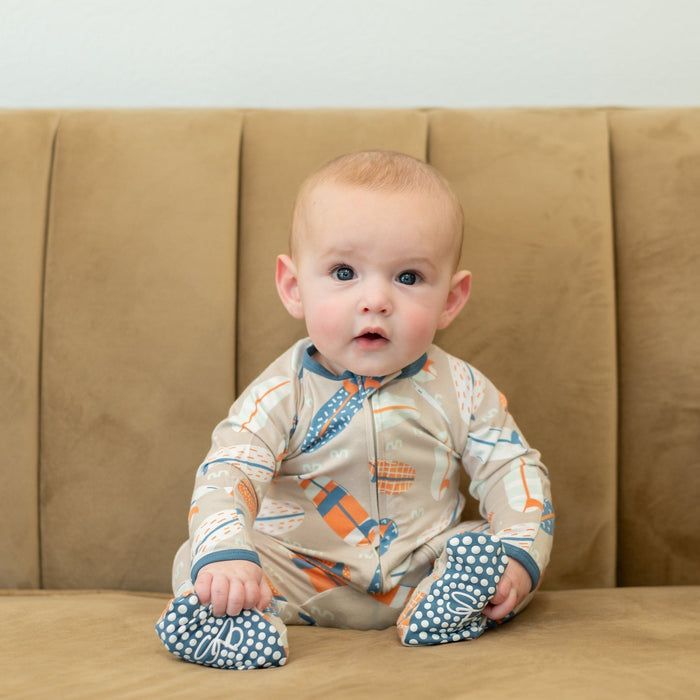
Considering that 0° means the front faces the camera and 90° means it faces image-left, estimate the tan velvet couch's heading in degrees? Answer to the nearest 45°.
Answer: approximately 0°

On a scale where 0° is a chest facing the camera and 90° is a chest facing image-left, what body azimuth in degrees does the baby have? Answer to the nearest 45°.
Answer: approximately 0°
